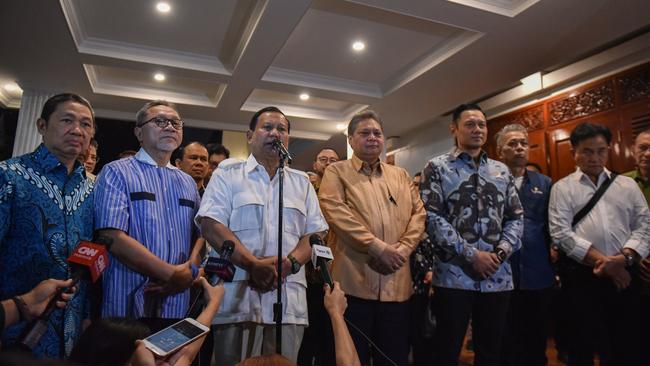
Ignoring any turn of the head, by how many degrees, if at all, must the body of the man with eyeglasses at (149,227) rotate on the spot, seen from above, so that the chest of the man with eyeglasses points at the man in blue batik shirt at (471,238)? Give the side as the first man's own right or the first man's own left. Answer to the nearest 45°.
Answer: approximately 45° to the first man's own left

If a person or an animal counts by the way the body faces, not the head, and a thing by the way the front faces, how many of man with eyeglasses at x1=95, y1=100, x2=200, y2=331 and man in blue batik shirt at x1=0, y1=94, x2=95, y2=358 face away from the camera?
0

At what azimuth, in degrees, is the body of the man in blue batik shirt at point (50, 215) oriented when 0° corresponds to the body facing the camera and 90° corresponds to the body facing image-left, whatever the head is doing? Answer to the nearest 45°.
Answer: approximately 315°

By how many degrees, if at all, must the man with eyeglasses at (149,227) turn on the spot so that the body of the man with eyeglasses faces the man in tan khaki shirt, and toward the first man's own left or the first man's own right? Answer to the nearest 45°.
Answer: approximately 45° to the first man's own left

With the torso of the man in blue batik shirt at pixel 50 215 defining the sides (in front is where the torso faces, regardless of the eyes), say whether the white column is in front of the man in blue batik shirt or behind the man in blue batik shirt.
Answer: behind

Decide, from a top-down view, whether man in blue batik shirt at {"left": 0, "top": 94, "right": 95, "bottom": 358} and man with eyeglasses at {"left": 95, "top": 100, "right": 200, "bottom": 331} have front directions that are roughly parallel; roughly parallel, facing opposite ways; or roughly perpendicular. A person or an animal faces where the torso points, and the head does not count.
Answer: roughly parallel

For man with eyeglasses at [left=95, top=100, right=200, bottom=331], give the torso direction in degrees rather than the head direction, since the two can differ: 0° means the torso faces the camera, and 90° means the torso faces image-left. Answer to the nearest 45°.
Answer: approximately 315°

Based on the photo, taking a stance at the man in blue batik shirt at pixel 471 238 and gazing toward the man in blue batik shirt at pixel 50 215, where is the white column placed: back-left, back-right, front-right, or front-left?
front-right

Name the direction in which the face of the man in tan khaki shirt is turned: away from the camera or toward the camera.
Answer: toward the camera
